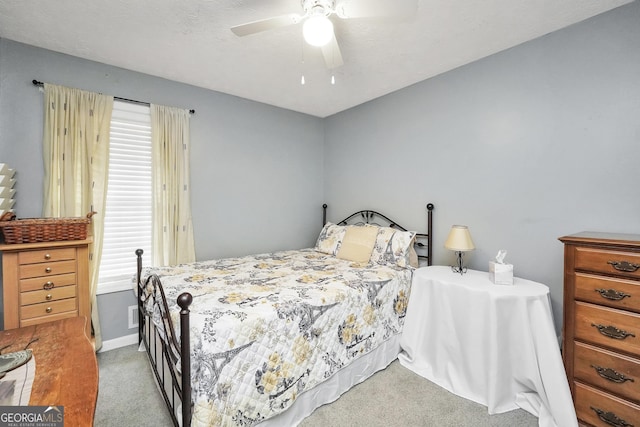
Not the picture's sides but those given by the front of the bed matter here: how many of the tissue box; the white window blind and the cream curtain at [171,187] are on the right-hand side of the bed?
2

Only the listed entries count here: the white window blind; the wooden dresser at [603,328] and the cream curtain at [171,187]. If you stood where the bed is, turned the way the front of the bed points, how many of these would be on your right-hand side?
2

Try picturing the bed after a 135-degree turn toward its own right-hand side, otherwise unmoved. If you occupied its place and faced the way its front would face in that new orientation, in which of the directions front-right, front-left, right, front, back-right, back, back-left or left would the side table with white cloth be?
right

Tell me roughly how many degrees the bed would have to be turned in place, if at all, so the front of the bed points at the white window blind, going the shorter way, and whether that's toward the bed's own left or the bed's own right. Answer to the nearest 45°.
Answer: approximately 90° to the bed's own right

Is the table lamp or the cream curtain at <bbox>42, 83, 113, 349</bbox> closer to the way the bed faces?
the cream curtain

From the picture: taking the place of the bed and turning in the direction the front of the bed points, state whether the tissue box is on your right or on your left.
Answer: on your left

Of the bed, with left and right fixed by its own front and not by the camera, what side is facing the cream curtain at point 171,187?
right

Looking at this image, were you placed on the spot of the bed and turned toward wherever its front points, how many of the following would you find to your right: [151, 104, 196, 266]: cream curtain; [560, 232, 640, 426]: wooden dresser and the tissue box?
1

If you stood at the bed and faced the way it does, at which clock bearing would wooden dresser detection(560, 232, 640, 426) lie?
The wooden dresser is roughly at 8 o'clock from the bed.

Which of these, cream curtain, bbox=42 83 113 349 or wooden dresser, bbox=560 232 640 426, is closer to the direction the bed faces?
the cream curtain

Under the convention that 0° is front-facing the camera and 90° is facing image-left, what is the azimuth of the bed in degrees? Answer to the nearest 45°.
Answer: approximately 45°
